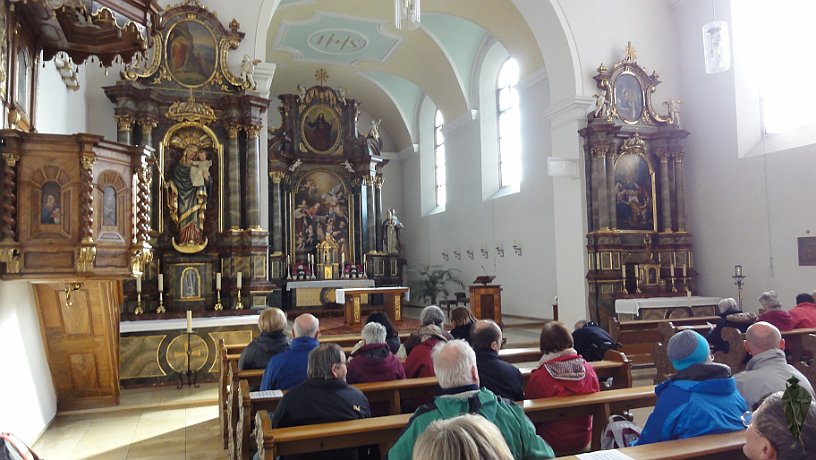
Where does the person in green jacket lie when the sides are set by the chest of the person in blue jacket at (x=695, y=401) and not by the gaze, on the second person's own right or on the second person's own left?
on the second person's own left

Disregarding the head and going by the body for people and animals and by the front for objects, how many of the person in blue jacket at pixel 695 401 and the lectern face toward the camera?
1

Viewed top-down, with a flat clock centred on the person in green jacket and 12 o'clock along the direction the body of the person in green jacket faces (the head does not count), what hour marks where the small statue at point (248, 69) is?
The small statue is roughly at 11 o'clock from the person in green jacket.

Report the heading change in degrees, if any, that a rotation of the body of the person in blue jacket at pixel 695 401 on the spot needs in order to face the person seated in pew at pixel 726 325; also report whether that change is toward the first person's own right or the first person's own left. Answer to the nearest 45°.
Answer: approximately 45° to the first person's own right

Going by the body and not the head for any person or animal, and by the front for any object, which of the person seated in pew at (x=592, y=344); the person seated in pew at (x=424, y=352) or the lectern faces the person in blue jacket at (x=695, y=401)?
the lectern

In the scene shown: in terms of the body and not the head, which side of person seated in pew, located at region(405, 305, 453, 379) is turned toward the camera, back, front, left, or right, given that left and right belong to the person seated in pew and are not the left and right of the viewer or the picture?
back

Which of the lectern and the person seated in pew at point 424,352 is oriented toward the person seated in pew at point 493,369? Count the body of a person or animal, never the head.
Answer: the lectern

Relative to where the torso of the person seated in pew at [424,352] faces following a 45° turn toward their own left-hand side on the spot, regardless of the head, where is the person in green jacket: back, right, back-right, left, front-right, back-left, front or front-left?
back-left

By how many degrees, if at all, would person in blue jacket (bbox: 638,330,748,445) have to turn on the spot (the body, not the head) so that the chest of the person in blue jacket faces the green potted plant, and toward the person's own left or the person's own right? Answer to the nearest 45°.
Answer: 0° — they already face it

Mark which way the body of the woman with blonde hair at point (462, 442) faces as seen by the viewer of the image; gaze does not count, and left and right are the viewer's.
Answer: facing away from the viewer

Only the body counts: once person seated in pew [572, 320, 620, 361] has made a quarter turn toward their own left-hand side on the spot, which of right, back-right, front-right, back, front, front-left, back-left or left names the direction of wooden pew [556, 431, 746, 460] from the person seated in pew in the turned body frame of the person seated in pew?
front-left

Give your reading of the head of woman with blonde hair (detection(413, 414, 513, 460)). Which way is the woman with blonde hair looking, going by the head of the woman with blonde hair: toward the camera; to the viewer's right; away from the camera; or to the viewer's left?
away from the camera

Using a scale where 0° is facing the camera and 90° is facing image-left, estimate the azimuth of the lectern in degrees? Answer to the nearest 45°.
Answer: approximately 0°

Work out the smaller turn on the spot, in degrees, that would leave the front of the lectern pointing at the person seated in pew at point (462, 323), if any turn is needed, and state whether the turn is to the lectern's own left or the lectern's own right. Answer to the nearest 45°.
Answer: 0° — it already faces them

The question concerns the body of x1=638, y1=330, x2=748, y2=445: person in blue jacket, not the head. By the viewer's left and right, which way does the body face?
facing away from the viewer and to the left of the viewer

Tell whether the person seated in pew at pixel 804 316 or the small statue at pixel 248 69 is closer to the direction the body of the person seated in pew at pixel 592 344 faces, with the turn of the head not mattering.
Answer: the small statue
